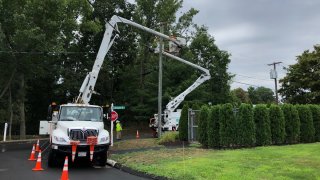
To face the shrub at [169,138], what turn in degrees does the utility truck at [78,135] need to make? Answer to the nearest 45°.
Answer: approximately 135° to its left

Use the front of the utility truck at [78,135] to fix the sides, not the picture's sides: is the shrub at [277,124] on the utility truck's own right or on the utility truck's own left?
on the utility truck's own left

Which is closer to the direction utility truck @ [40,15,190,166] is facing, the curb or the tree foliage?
the curb

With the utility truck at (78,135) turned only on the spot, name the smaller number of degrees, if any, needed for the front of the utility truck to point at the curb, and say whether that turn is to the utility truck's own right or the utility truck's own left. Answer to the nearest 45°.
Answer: approximately 45° to the utility truck's own left

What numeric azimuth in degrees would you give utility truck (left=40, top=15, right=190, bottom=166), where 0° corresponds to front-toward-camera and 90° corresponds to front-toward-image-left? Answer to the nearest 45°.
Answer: approximately 0°

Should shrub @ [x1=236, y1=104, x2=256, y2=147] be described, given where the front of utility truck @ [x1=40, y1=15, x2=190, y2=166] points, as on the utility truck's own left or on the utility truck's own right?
on the utility truck's own left
